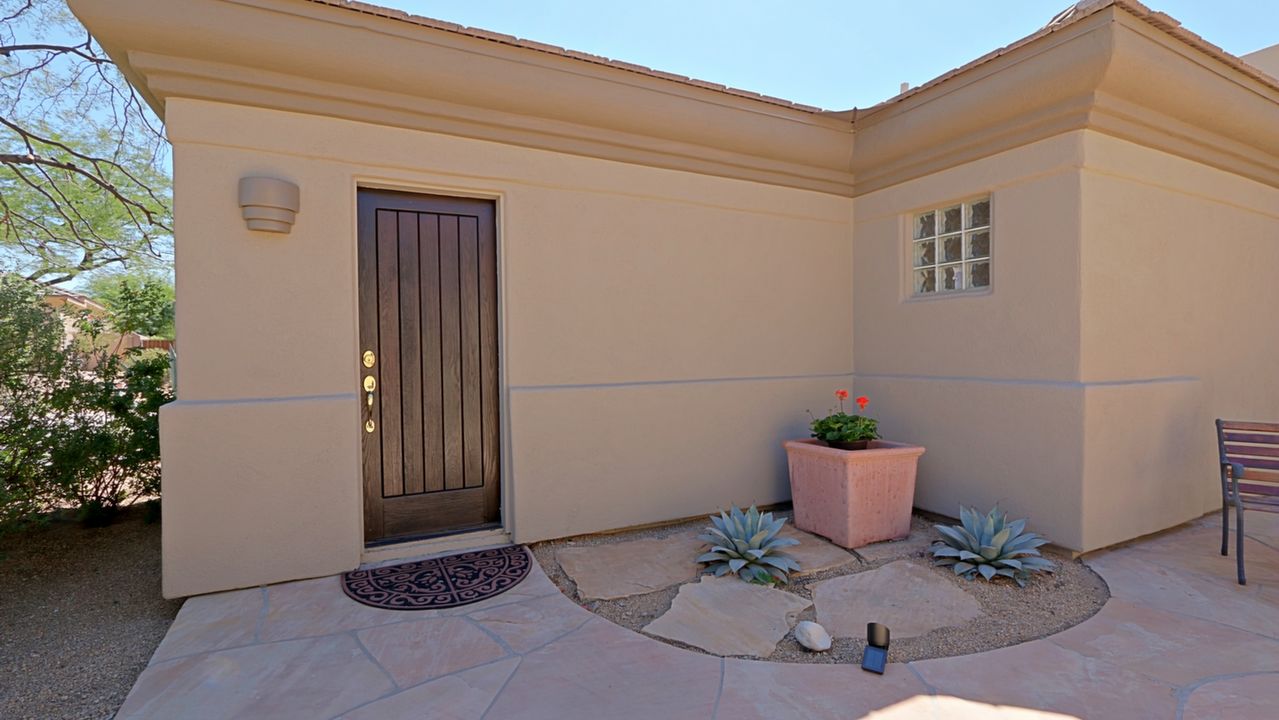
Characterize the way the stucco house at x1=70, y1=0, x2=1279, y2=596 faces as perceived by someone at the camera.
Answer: facing the viewer and to the right of the viewer

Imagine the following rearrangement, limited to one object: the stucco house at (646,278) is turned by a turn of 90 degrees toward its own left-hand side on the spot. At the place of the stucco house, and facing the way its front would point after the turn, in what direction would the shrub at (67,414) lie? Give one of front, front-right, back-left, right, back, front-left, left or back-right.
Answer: back-left

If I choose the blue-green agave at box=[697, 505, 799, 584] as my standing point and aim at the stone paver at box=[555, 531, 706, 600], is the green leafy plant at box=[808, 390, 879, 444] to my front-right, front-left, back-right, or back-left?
back-right

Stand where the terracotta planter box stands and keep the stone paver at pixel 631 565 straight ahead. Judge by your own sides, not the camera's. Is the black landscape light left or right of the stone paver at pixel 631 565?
left

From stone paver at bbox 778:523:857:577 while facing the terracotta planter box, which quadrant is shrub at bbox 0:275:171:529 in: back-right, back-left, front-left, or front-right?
back-left
